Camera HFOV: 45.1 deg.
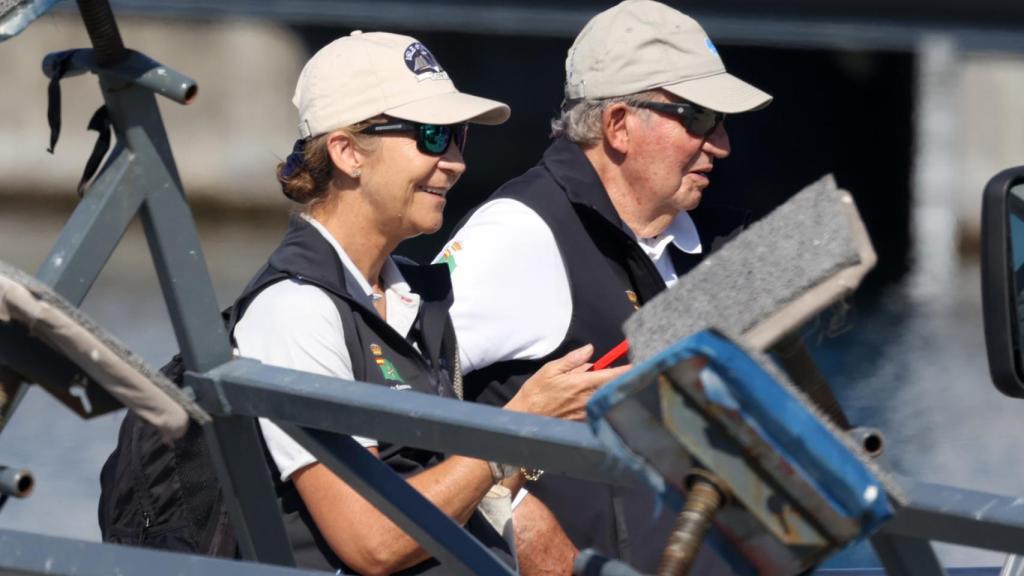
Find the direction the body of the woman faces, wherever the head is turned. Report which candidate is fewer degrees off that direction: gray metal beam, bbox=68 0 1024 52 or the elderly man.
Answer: the elderly man

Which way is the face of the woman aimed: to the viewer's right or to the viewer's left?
to the viewer's right

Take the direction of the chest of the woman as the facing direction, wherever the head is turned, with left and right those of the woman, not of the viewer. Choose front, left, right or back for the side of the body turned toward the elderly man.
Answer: left

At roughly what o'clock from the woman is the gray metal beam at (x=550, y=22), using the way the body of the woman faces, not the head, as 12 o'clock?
The gray metal beam is roughly at 8 o'clock from the woman.

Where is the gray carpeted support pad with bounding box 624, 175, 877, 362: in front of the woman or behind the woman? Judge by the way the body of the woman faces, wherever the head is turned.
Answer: in front

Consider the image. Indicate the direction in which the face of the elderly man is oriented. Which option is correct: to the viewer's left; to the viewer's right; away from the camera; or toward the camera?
to the viewer's right

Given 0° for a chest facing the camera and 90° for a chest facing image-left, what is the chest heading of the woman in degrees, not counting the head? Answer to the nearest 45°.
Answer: approximately 315°
